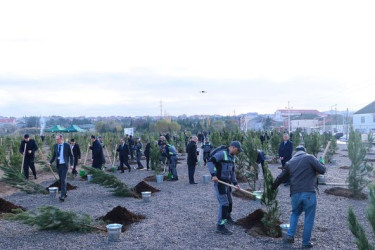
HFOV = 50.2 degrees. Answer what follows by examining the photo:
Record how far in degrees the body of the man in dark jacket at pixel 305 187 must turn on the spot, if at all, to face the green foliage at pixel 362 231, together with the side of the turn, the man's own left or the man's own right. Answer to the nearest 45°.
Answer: approximately 180°

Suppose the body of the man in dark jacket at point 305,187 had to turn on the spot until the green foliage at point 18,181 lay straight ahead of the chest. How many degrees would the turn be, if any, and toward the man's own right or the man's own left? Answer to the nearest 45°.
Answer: approximately 90° to the man's own left

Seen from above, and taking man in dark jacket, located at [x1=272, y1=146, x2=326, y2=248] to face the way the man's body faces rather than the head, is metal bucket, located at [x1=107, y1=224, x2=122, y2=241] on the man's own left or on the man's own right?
on the man's own left

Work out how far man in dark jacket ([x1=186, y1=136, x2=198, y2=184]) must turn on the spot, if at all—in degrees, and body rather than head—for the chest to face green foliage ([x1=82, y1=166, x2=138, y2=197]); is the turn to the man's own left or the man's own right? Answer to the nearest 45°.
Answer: approximately 135° to the man's own right

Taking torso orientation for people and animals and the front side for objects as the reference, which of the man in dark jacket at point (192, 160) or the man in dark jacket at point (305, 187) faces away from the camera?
the man in dark jacket at point (305, 187)

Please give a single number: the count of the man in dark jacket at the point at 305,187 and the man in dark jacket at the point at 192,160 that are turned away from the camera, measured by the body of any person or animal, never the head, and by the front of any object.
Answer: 1

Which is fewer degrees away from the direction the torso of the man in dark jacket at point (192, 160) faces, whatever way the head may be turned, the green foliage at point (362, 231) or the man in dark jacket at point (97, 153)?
the green foliage

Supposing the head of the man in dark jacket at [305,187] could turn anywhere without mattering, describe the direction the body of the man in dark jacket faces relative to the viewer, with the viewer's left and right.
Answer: facing away from the viewer

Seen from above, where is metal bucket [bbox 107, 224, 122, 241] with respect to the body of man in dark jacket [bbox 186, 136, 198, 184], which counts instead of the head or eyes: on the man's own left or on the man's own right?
on the man's own right

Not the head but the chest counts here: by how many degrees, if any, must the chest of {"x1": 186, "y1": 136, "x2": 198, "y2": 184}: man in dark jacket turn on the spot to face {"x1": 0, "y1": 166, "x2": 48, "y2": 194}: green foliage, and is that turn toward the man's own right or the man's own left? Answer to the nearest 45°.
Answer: approximately 135° to the man's own right
